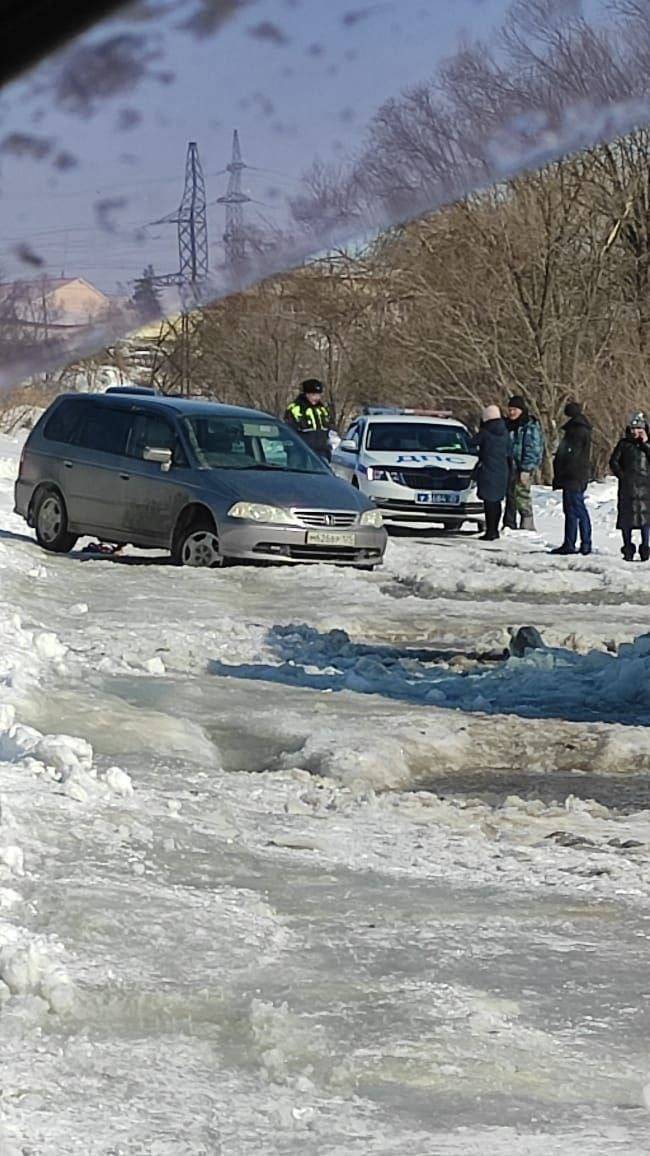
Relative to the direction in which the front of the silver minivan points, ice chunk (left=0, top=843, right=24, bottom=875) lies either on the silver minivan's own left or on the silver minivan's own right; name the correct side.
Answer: on the silver minivan's own right

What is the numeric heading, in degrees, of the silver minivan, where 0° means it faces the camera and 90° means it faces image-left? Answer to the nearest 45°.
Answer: approximately 315°

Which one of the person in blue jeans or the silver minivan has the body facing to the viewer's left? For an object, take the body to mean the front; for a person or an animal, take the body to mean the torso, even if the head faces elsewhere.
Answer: the person in blue jeans

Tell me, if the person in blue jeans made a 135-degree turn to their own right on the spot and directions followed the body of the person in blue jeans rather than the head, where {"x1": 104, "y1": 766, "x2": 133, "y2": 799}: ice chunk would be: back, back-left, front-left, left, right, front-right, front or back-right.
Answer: back-right

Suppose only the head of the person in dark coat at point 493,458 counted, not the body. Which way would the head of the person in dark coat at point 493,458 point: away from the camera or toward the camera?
away from the camera

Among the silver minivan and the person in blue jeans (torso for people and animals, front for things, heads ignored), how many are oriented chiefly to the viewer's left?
1

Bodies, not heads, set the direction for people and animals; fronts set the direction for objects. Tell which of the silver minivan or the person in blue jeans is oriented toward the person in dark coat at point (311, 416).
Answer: the person in blue jeans

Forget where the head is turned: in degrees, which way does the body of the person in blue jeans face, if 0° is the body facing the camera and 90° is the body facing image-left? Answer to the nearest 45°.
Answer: approximately 90°
